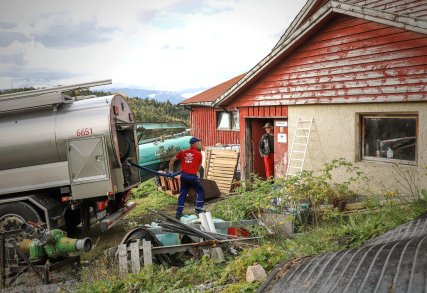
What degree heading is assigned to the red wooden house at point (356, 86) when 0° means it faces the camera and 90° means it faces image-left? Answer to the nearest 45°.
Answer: approximately 0°

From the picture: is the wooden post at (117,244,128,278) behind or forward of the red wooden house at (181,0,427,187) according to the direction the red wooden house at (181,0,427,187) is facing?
forward

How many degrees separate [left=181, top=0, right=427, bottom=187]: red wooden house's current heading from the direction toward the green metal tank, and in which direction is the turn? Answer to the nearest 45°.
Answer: approximately 135° to its right

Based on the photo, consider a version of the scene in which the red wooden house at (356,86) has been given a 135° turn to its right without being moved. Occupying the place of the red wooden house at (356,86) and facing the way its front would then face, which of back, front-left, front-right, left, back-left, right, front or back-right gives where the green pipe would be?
left

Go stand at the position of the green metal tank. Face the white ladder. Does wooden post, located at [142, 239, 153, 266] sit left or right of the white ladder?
right

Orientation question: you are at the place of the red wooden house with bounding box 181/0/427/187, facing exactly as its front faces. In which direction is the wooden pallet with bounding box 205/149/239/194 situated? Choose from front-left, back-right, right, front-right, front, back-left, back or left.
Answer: front-right

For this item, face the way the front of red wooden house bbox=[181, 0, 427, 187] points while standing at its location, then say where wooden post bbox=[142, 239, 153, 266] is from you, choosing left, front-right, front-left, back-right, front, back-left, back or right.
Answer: front-right

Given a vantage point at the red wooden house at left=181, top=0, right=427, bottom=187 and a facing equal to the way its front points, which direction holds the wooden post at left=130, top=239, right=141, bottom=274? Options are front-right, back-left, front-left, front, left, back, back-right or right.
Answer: front-right

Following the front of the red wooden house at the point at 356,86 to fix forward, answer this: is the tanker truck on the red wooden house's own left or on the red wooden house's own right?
on the red wooden house's own right
